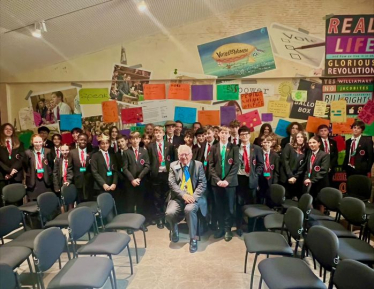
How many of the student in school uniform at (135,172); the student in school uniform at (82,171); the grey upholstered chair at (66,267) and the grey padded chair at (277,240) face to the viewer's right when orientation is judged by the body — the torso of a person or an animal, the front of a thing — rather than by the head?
1

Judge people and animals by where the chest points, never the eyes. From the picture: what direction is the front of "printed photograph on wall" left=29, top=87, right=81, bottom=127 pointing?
toward the camera

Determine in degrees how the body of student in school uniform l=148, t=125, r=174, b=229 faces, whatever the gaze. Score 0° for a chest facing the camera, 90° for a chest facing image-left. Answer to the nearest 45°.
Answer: approximately 0°

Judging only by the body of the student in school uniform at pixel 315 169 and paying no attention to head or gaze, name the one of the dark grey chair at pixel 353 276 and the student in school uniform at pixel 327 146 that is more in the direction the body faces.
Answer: the dark grey chair

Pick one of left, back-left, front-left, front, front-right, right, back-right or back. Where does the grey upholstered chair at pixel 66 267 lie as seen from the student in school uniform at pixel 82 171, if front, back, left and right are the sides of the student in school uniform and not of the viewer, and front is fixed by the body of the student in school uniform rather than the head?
front

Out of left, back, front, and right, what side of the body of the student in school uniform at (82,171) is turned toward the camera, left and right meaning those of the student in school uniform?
front

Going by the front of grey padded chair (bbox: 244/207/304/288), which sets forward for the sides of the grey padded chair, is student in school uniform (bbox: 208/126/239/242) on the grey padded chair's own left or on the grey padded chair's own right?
on the grey padded chair's own right

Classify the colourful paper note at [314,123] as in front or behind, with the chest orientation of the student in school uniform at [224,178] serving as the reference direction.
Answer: behind
